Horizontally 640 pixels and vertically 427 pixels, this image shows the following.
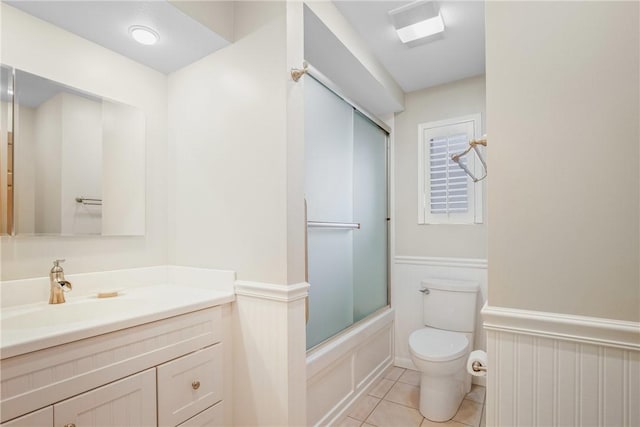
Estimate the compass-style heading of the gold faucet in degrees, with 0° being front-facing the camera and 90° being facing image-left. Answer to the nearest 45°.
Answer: approximately 315°

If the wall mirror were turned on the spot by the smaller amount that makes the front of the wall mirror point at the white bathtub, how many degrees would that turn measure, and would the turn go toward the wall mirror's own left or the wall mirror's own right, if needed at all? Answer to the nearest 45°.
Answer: approximately 45° to the wall mirror's own left

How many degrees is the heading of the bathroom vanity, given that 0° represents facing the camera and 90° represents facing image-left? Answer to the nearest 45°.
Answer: approximately 315°

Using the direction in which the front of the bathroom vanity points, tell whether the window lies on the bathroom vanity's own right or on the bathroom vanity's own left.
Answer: on the bathroom vanity's own left
